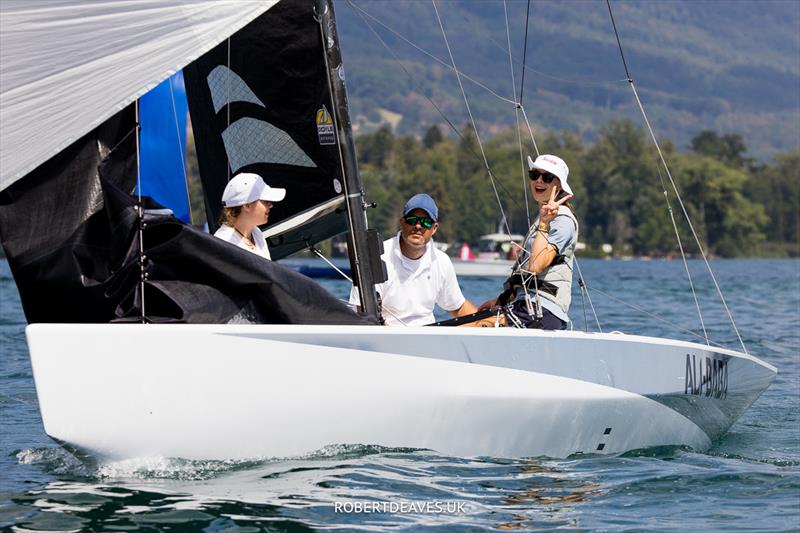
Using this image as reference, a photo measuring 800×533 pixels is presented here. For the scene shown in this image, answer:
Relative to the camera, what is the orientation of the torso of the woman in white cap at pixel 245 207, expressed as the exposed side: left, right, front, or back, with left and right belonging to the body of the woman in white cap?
right

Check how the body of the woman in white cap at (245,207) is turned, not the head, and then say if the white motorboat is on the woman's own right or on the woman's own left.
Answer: on the woman's own left

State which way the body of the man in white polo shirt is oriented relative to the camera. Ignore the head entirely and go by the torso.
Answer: toward the camera

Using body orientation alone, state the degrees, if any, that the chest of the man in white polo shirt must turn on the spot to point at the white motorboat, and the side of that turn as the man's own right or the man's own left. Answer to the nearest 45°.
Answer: approximately 180°

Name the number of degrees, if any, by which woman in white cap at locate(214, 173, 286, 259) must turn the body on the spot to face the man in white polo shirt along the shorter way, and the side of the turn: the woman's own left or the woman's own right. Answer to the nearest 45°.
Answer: approximately 45° to the woman's own left

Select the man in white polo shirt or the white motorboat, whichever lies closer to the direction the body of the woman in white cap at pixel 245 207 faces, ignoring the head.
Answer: the man in white polo shirt
